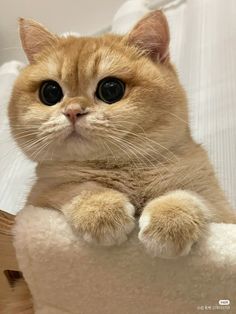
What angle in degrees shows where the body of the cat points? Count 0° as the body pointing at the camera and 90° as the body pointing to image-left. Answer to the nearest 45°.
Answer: approximately 0°
